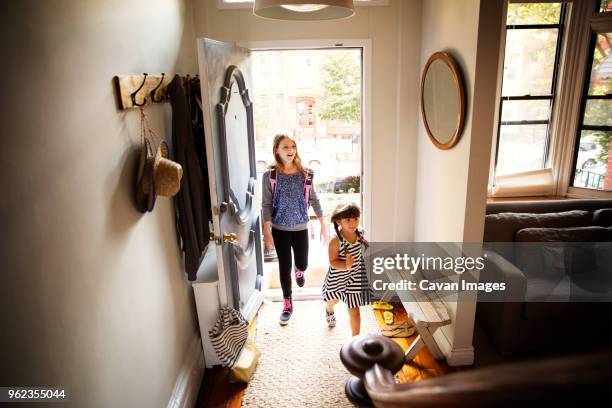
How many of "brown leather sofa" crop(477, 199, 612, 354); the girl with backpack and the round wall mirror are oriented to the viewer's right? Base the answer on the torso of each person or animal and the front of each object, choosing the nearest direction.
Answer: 0

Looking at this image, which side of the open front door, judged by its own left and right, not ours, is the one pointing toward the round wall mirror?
front

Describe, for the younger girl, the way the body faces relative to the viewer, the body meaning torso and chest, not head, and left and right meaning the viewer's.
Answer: facing the viewer and to the right of the viewer

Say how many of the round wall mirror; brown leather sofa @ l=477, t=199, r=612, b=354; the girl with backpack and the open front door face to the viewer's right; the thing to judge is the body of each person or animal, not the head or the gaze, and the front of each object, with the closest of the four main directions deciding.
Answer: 1

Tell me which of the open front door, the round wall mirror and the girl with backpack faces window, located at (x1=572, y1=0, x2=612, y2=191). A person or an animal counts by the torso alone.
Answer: the open front door

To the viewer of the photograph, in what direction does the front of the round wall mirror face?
facing the viewer and to the left of the viewer

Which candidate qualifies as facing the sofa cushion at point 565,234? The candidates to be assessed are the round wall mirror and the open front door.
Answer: the open front door

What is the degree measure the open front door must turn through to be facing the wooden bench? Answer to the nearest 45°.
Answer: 0° — it already faces it

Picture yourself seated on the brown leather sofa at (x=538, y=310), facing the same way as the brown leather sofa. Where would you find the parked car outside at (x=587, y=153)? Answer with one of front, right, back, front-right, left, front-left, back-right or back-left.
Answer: back

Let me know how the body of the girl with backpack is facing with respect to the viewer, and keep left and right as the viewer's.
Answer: facing the viewer

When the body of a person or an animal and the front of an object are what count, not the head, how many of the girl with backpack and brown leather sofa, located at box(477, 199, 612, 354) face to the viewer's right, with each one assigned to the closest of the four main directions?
0

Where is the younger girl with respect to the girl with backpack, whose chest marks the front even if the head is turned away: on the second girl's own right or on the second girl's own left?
on the second girl's own left

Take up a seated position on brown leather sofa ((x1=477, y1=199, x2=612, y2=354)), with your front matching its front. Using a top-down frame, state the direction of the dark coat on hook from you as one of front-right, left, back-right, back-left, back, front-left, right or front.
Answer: front-right

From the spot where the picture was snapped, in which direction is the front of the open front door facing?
facing to the right of the viewer
